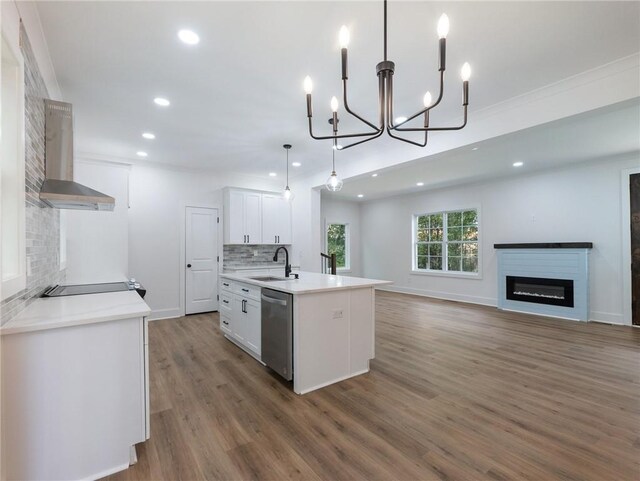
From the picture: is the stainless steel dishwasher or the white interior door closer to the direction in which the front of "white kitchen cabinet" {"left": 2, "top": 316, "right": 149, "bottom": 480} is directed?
the stainless steel dishwasher

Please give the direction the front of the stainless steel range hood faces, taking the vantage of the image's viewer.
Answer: facing to the right of the viewer

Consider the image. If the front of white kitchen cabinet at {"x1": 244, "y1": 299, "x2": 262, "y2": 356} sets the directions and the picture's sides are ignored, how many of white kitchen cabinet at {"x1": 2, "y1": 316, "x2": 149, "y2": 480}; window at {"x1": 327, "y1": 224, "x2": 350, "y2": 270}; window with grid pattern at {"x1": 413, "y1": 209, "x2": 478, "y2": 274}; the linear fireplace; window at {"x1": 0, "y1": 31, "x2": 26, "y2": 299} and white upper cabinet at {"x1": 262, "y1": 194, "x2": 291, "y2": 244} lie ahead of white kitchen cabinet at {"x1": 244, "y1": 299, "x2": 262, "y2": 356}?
2

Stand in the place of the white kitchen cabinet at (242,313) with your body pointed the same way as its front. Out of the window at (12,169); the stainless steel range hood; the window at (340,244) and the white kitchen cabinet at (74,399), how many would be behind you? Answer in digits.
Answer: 1

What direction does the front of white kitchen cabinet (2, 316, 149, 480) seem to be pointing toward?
to the viewer's right

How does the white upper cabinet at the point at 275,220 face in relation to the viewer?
toward the camera

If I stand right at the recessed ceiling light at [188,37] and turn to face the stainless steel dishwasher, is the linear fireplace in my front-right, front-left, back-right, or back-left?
front-right

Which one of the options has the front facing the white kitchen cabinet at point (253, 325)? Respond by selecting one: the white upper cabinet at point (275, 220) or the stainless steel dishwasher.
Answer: the white upper cabinet

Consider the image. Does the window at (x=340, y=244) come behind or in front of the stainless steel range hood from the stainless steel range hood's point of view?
in front

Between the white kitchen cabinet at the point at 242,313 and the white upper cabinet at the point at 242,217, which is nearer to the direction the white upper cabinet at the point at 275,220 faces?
the white kitchen cabinet

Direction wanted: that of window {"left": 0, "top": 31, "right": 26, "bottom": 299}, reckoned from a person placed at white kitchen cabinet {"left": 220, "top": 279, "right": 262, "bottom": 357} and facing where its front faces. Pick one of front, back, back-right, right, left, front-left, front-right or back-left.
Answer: front

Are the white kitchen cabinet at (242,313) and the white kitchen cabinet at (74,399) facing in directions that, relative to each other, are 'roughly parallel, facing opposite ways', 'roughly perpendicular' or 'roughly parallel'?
roughly parallel, facing opposite ways

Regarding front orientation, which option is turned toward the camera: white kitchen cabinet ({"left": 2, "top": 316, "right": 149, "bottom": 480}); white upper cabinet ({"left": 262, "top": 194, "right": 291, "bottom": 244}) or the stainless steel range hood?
the white upper cabinet

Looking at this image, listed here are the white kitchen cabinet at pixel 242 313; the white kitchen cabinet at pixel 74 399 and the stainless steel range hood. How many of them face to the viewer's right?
2

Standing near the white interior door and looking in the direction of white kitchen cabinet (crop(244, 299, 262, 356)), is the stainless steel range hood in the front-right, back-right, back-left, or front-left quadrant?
front-right

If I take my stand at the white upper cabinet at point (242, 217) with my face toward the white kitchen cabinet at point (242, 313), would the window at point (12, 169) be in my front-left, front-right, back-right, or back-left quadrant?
front-right

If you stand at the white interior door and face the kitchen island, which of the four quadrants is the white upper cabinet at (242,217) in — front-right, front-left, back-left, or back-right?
front-left
